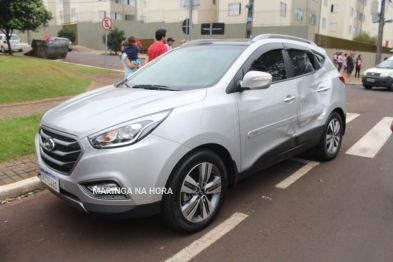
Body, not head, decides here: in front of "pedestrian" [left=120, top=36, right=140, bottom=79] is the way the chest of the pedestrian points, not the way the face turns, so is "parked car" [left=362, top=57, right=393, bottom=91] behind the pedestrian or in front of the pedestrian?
in front

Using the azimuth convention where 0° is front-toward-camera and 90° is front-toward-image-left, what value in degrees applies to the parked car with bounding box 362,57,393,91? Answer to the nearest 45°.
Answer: approximately 45°

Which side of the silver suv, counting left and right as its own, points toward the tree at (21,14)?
right

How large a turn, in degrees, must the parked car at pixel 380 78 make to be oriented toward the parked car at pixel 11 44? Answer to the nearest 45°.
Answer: approximately 45° to its right

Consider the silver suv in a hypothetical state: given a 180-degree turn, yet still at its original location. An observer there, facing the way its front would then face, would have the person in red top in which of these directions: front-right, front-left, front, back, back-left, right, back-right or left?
front-left
